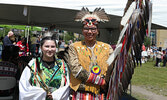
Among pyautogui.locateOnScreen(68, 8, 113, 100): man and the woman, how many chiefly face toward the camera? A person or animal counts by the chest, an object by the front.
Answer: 2

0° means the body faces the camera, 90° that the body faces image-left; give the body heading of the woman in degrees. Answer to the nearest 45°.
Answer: approximately 0°
